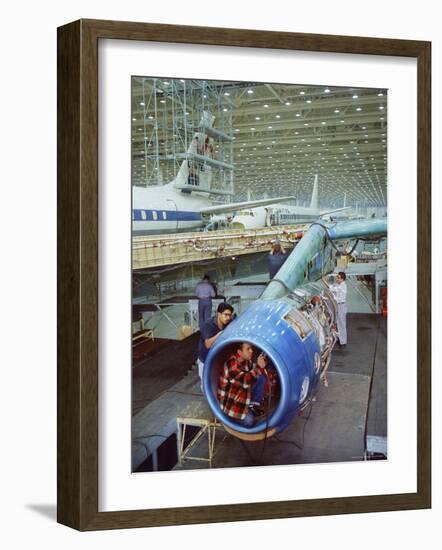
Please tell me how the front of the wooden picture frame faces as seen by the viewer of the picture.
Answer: facing the viewer and to the right of the viewer
